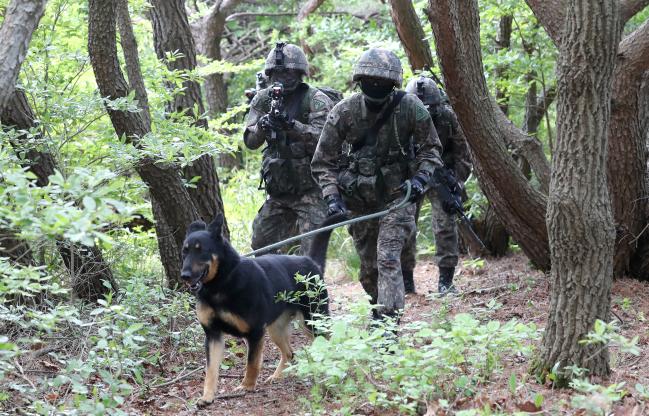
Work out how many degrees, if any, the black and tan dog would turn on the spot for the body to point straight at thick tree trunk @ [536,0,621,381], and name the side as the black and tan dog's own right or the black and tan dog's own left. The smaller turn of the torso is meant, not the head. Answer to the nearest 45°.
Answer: approximately 90° to the black and tan dog's own left

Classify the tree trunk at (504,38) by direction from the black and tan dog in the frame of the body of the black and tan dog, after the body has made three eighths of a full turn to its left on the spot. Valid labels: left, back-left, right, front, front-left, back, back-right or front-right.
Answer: front-left

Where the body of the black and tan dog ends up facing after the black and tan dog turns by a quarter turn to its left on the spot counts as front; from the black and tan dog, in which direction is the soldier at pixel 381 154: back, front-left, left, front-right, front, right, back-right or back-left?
left

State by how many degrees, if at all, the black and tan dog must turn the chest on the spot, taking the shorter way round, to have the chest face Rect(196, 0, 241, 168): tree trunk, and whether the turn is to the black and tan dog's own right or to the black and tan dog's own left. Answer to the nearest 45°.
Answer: approximately 135° to the black and tan dog's own right

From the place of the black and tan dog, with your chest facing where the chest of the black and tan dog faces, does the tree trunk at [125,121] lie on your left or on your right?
on your right

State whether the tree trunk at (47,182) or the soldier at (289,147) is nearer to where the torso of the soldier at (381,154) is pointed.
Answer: the tree trunk

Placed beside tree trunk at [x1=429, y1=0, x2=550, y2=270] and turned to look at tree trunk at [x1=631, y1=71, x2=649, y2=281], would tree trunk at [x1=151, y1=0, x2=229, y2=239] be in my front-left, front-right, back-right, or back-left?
back-left

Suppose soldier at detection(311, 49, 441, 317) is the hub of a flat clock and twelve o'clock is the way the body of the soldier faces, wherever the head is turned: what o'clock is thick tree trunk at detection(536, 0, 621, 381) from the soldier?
The thick tree trunk is roughly at 11 o'clock from the soldier.

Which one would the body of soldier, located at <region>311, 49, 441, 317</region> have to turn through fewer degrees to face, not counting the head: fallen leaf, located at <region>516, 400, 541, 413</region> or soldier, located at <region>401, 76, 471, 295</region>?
the fallen leaf

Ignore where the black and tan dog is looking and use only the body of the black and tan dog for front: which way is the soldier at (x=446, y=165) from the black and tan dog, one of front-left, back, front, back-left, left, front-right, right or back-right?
back

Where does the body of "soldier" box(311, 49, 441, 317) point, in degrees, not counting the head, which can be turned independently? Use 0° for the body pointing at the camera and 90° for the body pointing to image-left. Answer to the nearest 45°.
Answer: approximately 0°

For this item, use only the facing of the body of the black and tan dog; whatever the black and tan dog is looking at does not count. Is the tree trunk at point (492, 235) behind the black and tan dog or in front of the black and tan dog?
behind

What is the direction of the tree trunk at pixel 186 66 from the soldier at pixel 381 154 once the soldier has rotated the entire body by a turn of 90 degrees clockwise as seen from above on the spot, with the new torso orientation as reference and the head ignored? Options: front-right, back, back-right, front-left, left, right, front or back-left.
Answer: front-right
